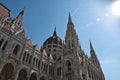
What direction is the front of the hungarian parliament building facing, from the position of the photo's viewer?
facing the viewer and to the right of the viewer
